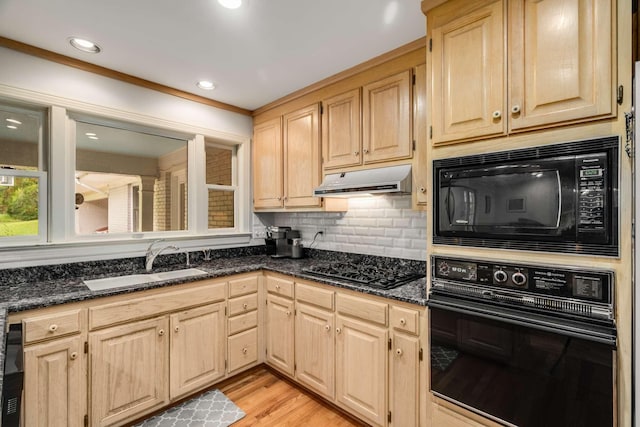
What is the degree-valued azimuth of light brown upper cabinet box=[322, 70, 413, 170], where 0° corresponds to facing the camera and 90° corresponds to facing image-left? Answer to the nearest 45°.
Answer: approximately 45°

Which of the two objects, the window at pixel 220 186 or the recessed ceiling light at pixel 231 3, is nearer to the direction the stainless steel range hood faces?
the recessed ceiling light

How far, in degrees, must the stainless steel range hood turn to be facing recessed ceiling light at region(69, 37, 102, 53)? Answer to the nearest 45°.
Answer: approximately 45° to its right

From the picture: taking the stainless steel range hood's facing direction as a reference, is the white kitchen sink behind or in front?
in front

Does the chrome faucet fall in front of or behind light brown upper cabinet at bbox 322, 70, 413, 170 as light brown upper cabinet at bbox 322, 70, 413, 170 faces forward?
in front

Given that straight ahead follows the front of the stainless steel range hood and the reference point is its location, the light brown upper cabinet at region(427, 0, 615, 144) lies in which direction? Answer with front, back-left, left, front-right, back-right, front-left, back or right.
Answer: left

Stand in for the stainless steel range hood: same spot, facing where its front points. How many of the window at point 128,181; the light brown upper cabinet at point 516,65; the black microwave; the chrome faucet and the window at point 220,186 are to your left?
2

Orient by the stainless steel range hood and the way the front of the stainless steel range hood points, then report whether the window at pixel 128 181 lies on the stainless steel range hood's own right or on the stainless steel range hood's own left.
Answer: on the stainless steel range hood's own right

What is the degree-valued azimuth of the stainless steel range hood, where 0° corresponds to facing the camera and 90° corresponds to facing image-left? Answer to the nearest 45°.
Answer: approximately 45°

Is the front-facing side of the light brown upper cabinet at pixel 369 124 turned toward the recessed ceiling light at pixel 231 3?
yes

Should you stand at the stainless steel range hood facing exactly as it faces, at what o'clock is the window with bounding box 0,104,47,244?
The window is roughly at 1 o'clock from the stainless steel range hood.

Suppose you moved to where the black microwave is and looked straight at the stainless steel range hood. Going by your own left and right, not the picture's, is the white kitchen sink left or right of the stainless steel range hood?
left

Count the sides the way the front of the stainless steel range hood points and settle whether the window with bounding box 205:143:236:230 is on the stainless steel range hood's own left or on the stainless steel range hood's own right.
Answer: on the stainless steel range hood's own right

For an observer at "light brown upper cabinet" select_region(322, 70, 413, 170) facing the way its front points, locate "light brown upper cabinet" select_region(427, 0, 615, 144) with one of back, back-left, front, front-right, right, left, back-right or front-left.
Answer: left
